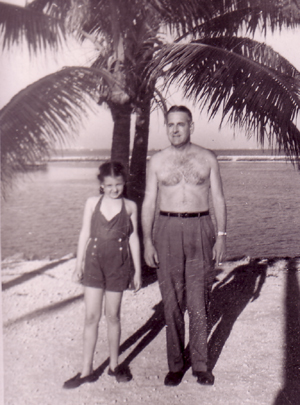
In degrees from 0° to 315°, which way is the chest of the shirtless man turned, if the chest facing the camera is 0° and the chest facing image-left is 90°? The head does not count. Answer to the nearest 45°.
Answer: approximately 0°

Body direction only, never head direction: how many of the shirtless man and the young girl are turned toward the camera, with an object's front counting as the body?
2

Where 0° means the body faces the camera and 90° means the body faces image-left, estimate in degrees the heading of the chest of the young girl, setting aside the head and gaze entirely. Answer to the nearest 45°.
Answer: approximately 0°

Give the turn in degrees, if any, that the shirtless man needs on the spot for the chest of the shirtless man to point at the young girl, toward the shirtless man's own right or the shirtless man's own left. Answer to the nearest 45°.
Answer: approximately 90° to the shirtless man's own right

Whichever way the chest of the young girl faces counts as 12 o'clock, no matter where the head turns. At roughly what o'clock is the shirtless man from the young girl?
The shirtless man is roughly at 9 o'clock from the young girl.
